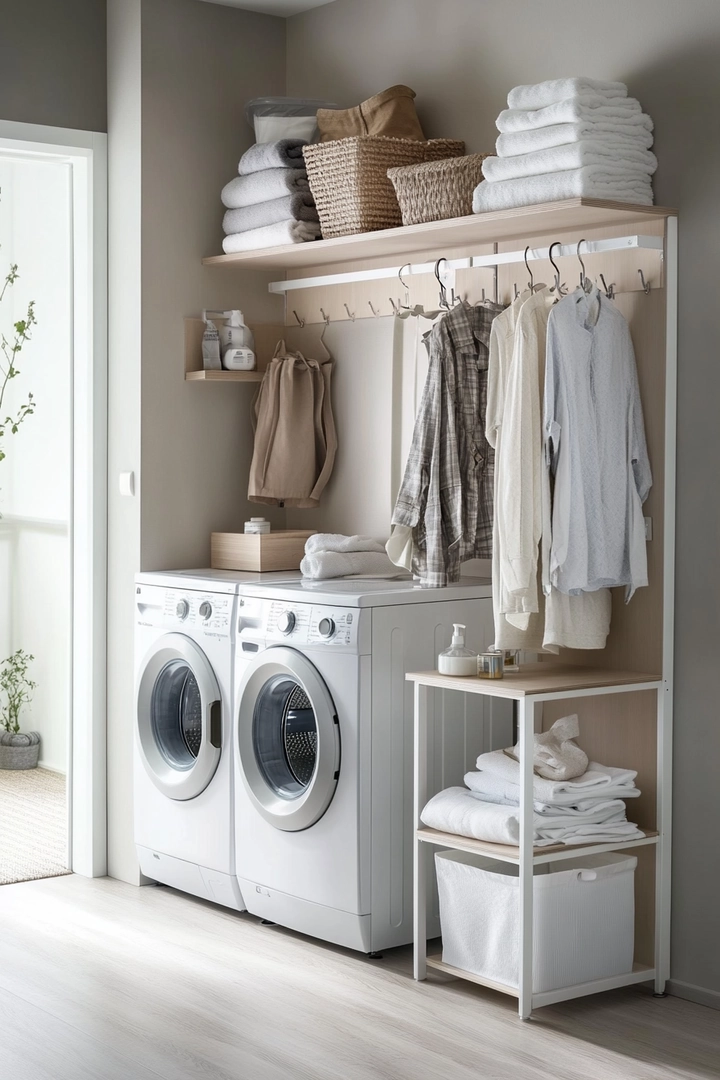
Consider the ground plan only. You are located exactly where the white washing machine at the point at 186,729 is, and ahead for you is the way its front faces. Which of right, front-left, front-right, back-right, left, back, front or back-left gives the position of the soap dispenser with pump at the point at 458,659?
left

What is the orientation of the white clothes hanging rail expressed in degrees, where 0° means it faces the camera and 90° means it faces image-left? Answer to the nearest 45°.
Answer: approximately 45°

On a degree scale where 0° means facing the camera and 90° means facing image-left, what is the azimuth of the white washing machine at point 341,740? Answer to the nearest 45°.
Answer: approximately 45°

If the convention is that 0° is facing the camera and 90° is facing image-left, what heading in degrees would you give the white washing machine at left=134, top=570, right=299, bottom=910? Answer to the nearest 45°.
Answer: approximately 45°

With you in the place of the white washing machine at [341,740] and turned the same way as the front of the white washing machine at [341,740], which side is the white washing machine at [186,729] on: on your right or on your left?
on your right

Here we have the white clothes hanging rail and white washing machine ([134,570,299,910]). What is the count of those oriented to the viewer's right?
0

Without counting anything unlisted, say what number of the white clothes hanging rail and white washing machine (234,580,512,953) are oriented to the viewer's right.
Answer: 0

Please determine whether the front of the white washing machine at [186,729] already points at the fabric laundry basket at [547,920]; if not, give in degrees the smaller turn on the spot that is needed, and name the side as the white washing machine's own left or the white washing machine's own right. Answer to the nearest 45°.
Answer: approximately 90° to the white washing machine's own left

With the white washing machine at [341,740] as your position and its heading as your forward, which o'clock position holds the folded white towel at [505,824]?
The folded white towel is roughly at 9 o'clock from the white washing machine.
